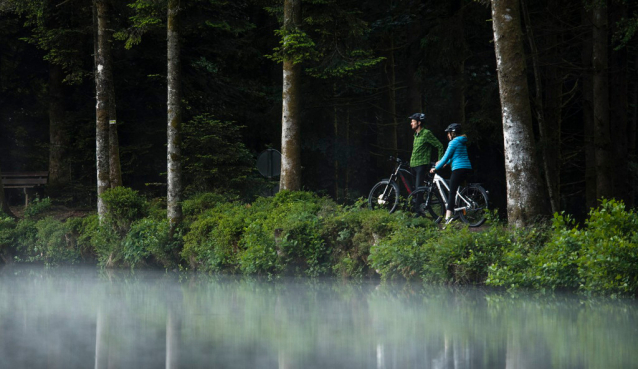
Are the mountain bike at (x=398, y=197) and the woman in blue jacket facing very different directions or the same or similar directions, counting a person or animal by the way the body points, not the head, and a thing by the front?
same or similar directions

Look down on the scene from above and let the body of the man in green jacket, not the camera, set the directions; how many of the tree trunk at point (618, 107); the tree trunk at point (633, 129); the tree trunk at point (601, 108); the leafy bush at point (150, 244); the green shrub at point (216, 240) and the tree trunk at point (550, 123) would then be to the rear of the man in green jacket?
4

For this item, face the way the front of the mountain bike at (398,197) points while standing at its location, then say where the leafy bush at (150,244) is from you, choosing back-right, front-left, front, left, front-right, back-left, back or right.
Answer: front

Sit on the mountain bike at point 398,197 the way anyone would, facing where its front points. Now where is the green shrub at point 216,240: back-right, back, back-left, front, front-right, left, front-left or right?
front

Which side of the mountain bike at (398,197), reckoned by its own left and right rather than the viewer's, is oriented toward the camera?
left

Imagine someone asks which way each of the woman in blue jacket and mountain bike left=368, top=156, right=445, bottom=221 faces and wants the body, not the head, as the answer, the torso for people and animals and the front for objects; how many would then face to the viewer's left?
2

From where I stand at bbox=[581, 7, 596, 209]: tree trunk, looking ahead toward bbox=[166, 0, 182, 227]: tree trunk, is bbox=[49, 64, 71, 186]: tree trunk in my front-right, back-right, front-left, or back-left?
front-right

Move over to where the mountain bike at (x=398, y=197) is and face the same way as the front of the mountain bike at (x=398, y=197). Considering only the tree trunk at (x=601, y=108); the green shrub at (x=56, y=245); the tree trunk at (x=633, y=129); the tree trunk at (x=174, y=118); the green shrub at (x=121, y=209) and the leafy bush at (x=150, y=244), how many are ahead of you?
4

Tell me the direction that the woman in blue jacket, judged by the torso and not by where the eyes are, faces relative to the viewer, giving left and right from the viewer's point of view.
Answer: facing to the left of the viewer

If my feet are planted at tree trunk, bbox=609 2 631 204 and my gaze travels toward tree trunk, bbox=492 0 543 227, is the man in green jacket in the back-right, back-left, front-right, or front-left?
front-right

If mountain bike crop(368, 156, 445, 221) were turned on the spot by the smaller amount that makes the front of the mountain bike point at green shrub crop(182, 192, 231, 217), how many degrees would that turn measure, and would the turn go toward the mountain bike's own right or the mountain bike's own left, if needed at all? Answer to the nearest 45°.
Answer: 0° — it already faces it

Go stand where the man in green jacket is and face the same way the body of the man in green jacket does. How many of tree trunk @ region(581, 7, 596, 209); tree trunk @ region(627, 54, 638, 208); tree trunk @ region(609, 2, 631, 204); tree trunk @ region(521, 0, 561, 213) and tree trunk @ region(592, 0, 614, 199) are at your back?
5

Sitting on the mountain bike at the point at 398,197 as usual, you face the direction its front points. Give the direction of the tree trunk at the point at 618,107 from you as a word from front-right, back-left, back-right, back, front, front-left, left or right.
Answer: back-right

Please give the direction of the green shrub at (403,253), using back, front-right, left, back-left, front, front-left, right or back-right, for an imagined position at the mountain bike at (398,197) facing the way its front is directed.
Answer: left
